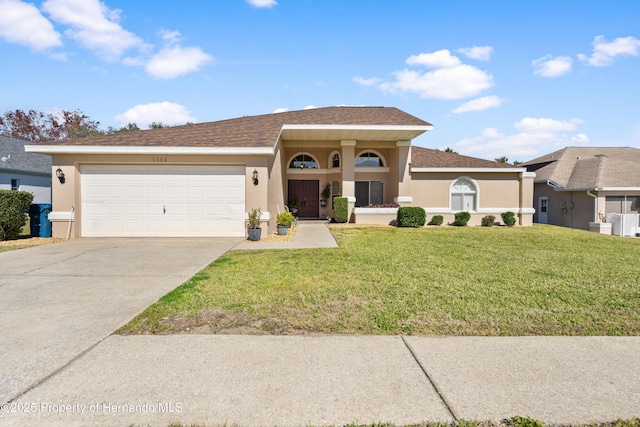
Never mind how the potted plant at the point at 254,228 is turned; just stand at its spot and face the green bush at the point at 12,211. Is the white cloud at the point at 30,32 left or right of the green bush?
right

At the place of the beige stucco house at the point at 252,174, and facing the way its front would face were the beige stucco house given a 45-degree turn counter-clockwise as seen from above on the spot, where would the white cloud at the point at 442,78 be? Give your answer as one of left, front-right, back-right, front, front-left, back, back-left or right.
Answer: left

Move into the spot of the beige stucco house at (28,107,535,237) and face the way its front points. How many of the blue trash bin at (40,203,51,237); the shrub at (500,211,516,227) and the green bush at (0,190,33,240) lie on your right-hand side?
2

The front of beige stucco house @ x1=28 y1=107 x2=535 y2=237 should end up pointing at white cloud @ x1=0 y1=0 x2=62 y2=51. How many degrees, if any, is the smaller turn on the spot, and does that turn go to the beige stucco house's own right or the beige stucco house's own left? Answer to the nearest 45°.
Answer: approximately 135° to the beige stucco house's own right

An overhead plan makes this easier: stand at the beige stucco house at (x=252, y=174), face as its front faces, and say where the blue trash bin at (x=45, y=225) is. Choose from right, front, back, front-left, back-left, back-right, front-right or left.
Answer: right

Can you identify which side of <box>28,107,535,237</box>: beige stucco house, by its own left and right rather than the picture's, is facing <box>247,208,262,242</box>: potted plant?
front

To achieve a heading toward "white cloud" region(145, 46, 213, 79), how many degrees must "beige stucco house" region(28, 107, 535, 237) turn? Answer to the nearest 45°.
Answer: approximately 135° to its right

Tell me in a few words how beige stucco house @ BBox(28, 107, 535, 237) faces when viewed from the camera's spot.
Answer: facing the viewer

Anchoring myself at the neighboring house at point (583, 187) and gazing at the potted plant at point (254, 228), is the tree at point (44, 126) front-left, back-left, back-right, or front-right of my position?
front-right

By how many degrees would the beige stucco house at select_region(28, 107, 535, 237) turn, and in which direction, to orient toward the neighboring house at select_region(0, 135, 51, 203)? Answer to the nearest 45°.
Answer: approximately 135° to its right

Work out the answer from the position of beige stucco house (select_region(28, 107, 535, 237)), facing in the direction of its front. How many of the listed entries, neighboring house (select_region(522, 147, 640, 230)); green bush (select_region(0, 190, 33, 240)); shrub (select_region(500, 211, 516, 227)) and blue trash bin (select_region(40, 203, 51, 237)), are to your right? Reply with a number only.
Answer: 2

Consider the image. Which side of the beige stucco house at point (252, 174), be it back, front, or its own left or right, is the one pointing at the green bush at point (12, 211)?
right
